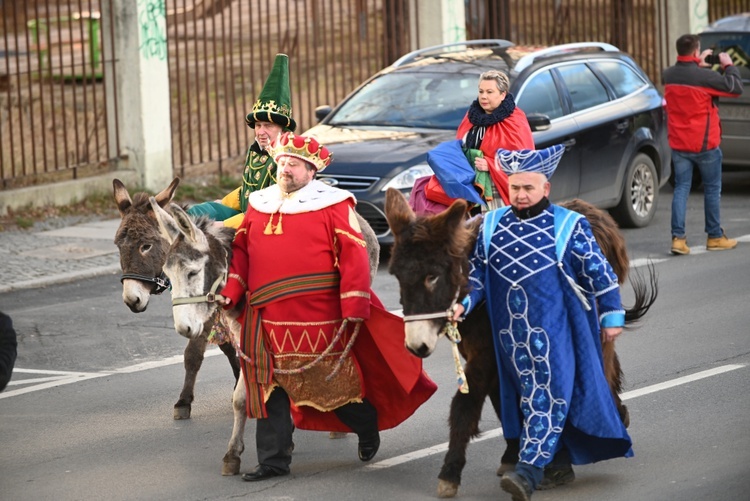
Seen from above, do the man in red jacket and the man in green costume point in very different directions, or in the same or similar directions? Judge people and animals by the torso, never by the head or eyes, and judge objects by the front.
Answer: very different directions

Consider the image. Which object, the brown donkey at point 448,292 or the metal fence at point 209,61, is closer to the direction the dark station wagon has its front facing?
the brown donkey

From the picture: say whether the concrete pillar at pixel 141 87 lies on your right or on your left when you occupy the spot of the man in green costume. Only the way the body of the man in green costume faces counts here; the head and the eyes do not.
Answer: on your right

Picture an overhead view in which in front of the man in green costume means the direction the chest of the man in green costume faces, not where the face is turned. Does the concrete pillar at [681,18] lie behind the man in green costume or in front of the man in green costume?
behind

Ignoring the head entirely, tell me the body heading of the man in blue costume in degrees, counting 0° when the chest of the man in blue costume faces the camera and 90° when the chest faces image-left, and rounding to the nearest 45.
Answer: approximately 45°

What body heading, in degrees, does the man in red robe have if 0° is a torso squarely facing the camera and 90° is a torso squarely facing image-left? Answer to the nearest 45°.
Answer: approximately 45°

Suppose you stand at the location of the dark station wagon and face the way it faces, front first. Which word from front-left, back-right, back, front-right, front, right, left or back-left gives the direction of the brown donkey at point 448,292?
front-left

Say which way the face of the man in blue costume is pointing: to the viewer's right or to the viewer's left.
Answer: to the viewer's left

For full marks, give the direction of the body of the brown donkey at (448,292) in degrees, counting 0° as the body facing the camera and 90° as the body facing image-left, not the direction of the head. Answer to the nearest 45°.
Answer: approximately 45°

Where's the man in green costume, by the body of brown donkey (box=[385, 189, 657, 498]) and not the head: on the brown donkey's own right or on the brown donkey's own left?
on the brown donkey's own right

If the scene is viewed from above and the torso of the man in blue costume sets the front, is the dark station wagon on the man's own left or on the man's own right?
on the man's own right
